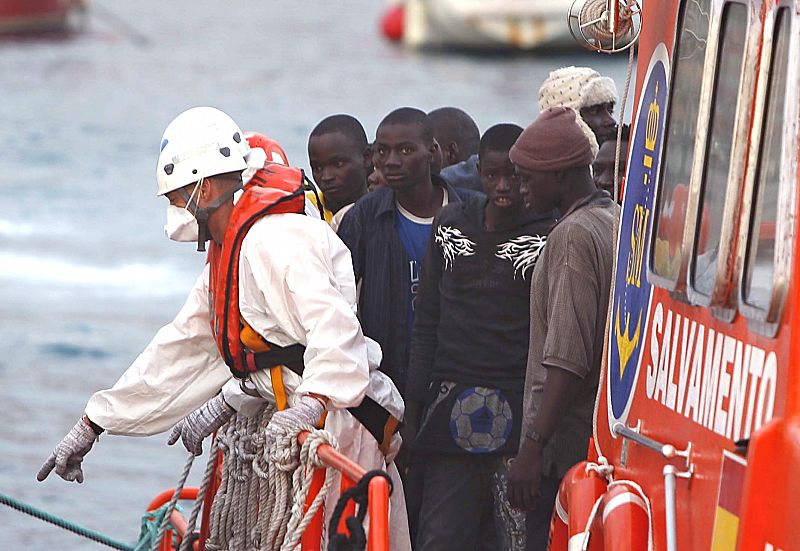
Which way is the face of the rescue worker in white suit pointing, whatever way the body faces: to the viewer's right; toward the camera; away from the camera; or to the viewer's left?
to the viewer's left

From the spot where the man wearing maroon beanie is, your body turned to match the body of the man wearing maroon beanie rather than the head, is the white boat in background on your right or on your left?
on your right

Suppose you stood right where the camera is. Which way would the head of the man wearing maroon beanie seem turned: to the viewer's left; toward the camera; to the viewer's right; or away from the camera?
to the viewer's left

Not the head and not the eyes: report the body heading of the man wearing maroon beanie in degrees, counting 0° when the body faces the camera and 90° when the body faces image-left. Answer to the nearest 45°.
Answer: approximately 90°

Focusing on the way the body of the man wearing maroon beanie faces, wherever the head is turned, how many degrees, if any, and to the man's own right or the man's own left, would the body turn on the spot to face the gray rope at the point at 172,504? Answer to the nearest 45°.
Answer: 0° — they already face it
